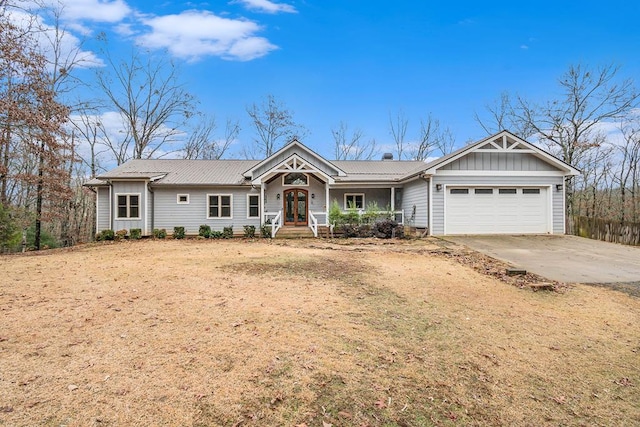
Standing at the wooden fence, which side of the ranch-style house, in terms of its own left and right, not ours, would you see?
left

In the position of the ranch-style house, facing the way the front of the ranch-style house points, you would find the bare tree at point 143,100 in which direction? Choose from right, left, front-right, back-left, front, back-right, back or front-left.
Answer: back-right

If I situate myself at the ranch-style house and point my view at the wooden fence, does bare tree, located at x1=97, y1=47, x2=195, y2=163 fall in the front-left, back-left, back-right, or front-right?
back-left

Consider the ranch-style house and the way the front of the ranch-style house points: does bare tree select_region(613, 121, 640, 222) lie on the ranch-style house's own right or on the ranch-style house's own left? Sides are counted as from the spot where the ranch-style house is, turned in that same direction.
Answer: on the ranch-style house's own left

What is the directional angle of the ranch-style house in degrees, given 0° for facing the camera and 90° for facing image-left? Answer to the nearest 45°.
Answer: approximately 0°

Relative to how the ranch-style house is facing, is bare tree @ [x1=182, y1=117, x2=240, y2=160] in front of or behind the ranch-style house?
behind

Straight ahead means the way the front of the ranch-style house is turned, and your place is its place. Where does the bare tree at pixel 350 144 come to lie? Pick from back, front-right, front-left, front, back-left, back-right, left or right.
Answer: back

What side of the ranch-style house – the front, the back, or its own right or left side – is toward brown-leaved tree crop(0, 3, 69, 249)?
right
